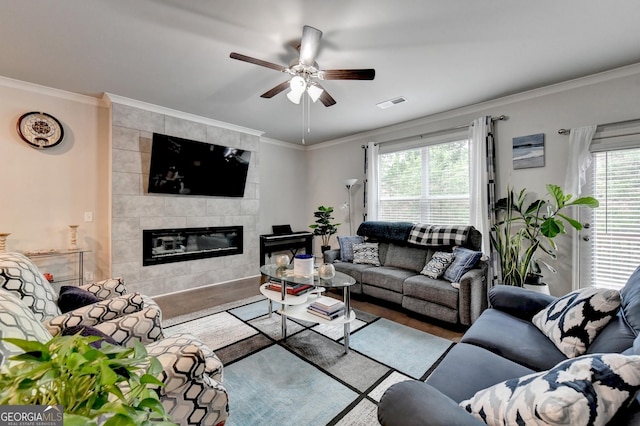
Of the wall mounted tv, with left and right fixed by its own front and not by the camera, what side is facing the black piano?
left

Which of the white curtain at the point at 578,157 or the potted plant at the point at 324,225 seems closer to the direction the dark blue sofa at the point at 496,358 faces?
the potted plant

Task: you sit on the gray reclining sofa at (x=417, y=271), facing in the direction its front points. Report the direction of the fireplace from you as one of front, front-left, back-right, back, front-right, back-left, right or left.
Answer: front-right

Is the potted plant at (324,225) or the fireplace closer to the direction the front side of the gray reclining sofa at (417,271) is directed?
the fireplace

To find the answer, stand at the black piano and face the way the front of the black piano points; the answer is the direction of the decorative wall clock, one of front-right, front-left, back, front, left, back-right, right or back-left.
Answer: right

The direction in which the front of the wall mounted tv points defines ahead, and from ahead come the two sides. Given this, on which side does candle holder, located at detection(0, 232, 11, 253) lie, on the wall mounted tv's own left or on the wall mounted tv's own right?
on the wall mounted tv's own right

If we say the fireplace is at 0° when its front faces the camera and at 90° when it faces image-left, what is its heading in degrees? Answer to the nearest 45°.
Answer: approximately 315°

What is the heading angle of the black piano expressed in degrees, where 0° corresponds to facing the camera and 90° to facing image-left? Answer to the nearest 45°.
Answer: approximately 315°

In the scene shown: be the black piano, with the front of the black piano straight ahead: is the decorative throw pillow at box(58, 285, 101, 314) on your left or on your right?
on your right
